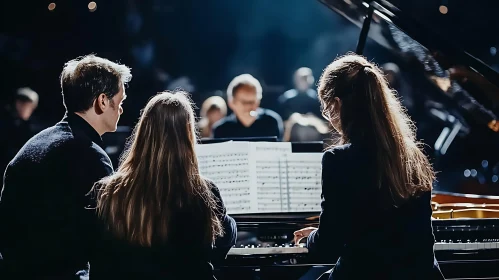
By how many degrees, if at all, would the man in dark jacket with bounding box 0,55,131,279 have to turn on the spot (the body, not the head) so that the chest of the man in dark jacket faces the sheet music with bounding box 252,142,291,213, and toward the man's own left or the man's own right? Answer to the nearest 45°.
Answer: approximately 45° to the man's own right

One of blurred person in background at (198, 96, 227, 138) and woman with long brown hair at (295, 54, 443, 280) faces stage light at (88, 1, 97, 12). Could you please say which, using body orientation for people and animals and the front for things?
the woman with long brown hair

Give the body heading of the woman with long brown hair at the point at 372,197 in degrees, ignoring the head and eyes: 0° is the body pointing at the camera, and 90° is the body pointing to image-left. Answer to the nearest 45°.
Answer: approximately 135°

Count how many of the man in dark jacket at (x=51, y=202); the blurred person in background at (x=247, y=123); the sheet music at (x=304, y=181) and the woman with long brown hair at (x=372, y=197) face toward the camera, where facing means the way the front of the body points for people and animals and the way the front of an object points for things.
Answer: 2

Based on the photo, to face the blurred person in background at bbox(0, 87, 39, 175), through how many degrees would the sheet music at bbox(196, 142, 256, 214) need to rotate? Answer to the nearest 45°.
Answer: approximately 135° to its right

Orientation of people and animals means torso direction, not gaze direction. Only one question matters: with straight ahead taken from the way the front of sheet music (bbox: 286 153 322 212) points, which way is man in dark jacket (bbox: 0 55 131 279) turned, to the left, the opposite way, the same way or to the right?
the opposite way
